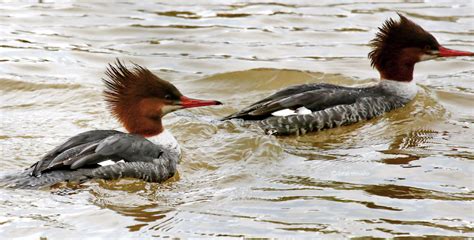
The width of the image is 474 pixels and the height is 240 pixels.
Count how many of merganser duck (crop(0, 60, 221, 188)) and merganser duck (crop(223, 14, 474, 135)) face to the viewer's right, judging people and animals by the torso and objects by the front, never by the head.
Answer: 2

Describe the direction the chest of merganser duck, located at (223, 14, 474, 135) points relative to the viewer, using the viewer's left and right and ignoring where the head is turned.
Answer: facing to the right of the viewer

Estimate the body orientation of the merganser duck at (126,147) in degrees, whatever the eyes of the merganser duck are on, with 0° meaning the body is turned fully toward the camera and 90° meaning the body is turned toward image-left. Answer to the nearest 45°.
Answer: approximately 270°

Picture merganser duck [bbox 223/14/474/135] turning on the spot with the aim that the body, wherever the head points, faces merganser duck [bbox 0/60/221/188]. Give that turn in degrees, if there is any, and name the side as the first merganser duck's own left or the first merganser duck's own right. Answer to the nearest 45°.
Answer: approximately 135° to the first merganser duck's own right

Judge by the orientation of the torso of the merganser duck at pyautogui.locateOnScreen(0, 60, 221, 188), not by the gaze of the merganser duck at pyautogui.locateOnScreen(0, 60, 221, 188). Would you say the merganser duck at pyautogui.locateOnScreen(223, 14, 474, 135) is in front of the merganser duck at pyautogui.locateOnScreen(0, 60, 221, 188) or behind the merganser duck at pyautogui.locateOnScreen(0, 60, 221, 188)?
in front
